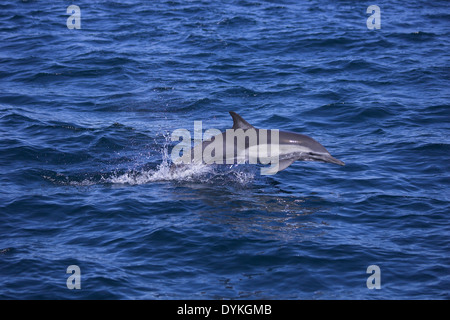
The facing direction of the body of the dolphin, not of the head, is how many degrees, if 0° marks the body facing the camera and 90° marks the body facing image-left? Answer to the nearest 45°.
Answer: approximately 270°
